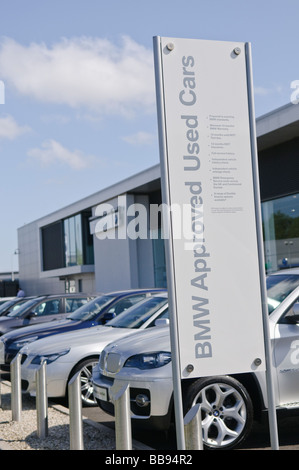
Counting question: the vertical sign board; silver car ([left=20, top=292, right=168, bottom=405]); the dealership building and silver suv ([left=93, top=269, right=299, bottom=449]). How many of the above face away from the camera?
0

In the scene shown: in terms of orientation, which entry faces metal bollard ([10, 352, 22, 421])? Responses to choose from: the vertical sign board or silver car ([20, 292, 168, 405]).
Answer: the silver car

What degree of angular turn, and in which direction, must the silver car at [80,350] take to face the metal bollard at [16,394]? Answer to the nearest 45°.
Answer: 0° — it already faces it

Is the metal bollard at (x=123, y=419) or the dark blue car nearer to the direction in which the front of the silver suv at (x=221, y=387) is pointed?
the metal bollard

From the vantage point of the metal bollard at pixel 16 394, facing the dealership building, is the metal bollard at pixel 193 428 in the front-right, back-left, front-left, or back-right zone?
back-right

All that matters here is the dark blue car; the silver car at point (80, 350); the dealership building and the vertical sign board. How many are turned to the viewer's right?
0

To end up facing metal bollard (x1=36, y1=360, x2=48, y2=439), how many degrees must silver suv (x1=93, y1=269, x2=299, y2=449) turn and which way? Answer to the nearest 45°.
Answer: approximately 45° to its right

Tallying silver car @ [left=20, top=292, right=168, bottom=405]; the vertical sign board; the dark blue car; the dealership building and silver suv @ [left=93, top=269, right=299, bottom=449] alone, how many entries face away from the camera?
0

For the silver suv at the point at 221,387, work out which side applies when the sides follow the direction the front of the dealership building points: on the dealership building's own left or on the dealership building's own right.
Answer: on the dealership building's own left

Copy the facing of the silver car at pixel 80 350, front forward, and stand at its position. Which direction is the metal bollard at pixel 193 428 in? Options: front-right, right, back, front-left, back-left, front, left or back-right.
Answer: front-left

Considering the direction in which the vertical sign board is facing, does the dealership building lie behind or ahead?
behind

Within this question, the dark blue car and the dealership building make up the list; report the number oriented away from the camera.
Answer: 0

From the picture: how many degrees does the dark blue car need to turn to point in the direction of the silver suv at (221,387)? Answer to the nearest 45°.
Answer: approximately 45° to its left

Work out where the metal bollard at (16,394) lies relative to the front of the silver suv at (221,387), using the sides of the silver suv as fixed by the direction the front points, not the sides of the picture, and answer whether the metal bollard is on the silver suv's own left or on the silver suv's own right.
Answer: on the silver suv's own right

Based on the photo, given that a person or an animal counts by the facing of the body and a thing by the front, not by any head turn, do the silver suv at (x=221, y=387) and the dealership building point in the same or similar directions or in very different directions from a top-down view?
same or similar directions

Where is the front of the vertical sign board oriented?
toward the camera

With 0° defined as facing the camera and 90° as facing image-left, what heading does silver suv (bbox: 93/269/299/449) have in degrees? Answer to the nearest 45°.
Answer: approximately 45°

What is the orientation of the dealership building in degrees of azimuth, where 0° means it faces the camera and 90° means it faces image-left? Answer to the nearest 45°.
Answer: approximately 45°
